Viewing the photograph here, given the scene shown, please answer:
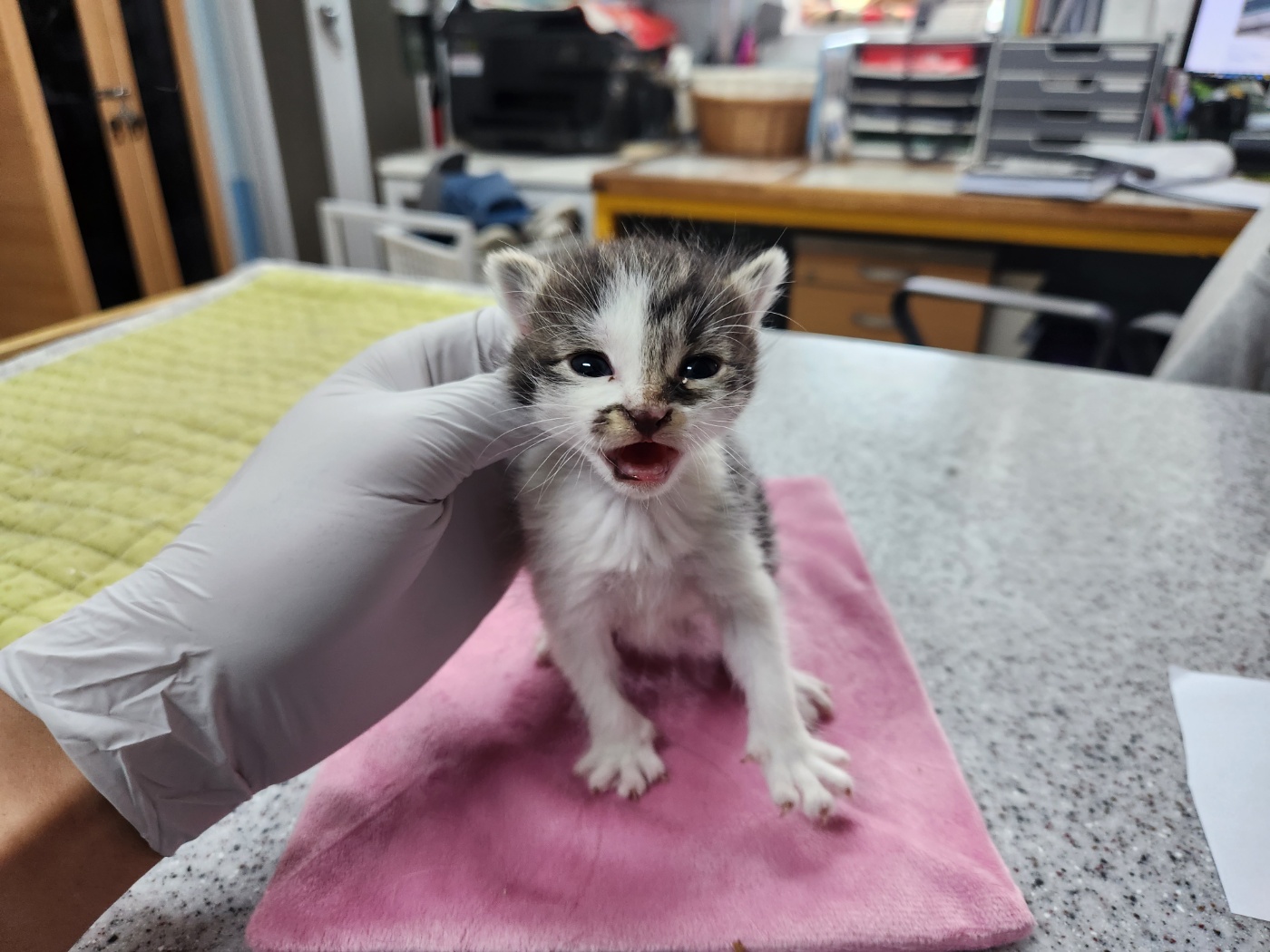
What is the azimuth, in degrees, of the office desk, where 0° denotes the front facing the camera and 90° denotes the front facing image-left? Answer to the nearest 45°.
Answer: approximately 0°

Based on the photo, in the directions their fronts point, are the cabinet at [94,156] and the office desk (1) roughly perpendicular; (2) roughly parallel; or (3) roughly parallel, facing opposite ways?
roughly perpendicular

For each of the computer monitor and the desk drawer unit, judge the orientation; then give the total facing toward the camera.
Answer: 2

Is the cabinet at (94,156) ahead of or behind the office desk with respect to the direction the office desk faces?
ahead

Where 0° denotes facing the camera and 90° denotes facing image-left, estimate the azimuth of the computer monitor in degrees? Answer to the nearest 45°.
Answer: approximately 0°

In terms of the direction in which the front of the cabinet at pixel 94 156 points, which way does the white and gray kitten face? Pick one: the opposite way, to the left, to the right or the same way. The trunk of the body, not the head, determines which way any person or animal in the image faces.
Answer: to the right

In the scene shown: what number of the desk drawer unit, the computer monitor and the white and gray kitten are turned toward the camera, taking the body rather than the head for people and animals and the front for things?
3
